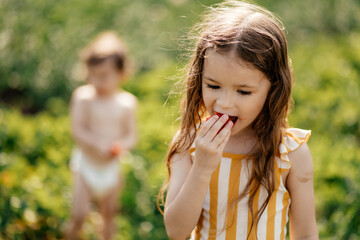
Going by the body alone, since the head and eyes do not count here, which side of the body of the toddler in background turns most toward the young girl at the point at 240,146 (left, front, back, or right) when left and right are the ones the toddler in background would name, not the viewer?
front

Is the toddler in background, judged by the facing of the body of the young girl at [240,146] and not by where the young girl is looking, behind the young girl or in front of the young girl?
behind

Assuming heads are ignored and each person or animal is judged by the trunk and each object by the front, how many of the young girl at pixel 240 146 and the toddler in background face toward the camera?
2

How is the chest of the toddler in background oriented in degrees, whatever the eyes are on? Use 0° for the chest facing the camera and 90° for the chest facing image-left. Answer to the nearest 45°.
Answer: approximately 0°

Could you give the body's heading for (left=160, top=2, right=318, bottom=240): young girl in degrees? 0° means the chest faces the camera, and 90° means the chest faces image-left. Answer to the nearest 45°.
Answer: approximately 0°
